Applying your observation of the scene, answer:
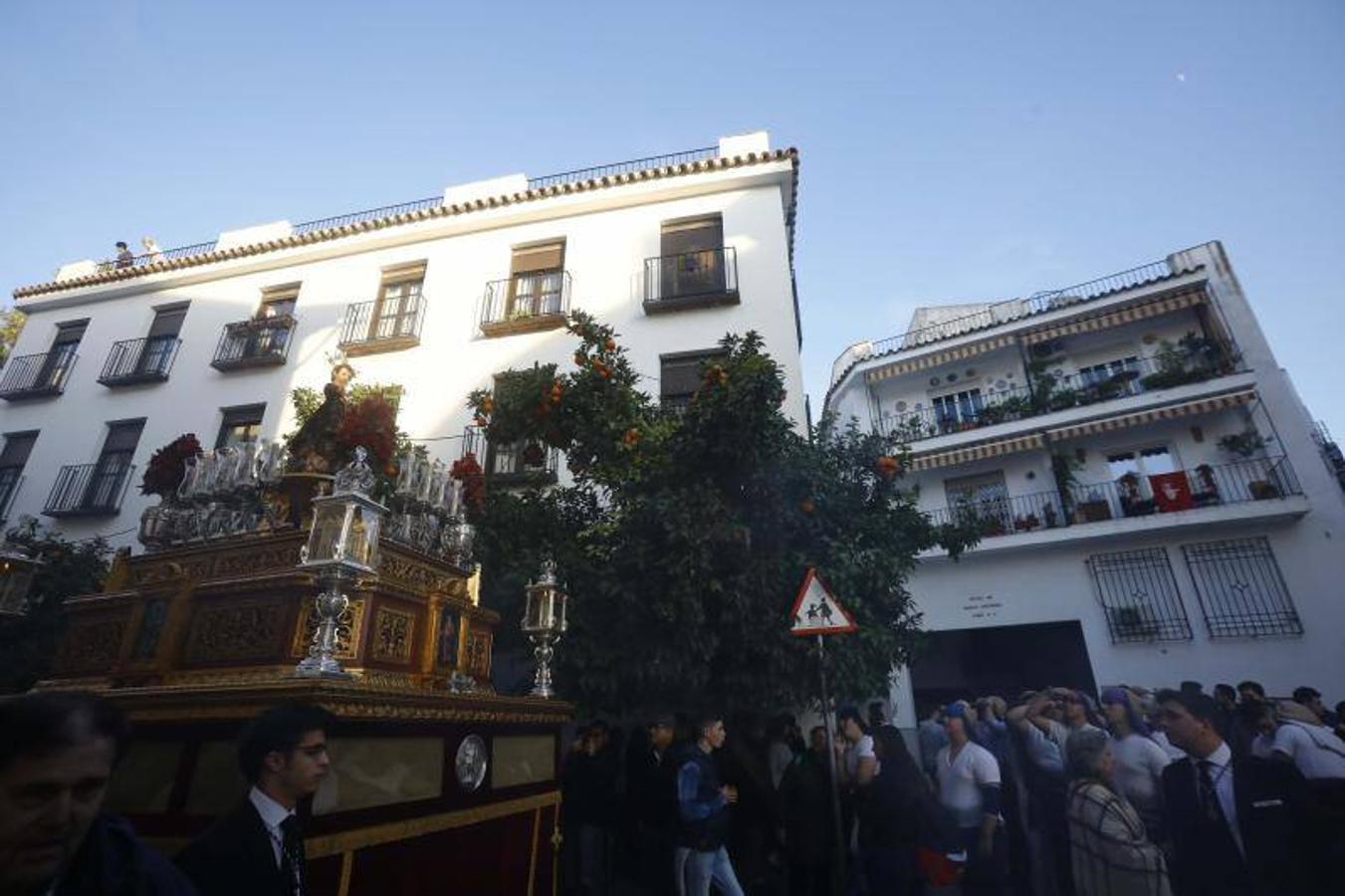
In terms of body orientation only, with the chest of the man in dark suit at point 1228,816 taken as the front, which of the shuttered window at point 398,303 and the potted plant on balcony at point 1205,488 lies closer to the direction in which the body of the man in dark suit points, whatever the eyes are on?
the shuttered window

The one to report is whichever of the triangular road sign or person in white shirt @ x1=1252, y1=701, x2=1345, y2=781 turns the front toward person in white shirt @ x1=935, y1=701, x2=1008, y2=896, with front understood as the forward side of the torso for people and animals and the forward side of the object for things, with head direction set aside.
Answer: person in white shirt @ x1=1252, y1=701, x2=1345, y2=781

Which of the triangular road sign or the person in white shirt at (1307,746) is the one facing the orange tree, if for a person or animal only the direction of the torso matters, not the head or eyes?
the person in white shirt

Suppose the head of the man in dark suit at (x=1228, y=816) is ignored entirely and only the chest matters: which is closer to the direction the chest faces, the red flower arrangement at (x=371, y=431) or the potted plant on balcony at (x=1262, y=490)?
the red flower arrangement

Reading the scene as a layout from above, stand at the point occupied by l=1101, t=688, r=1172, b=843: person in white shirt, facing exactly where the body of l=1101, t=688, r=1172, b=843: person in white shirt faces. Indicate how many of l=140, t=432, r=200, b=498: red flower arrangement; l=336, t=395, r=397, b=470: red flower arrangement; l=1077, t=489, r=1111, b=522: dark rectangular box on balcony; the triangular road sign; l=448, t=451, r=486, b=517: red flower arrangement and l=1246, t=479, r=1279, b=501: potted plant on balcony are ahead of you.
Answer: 4

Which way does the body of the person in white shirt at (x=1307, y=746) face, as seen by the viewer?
to the viewer's left

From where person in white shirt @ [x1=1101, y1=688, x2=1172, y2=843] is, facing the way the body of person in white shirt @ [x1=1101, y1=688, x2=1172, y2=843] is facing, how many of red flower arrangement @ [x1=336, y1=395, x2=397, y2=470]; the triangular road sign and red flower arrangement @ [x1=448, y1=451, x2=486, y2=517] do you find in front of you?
3

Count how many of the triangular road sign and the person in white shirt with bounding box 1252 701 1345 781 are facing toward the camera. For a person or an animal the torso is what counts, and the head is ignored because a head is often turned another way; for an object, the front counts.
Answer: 1

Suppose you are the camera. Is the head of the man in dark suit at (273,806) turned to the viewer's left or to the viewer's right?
to the viewer's right

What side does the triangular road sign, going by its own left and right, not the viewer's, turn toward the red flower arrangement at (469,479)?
right
